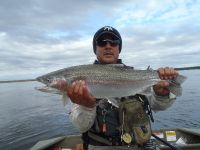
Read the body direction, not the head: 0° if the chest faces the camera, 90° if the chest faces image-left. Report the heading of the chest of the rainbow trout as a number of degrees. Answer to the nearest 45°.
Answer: approximately 90°
